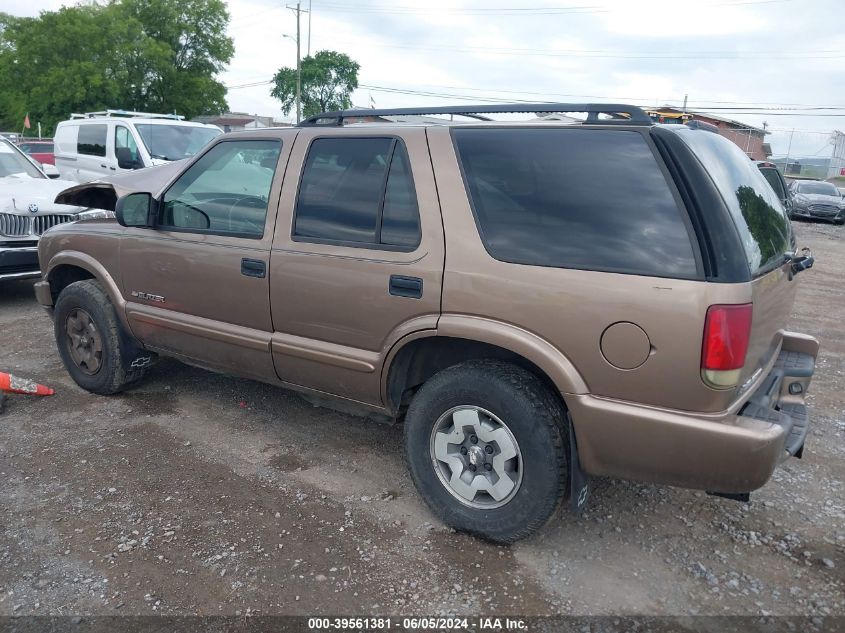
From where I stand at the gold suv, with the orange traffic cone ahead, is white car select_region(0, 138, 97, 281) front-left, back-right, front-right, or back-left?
front-right

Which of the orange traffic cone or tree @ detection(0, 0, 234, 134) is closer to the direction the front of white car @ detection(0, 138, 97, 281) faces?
the orange traffic cone

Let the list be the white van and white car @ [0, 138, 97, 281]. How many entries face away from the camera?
0

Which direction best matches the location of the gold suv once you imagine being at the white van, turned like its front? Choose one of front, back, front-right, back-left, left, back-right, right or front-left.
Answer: front-right

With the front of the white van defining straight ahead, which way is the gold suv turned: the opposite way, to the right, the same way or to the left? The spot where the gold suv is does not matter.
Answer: the opposite way

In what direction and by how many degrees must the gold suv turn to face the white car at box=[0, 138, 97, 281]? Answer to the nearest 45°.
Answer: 0° — it already faces it

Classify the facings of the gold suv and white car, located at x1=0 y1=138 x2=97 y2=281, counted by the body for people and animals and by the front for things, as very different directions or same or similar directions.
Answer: very different directions

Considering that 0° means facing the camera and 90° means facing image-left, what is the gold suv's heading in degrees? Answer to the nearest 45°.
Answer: approximately 135°

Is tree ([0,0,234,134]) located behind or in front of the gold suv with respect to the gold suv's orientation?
in front

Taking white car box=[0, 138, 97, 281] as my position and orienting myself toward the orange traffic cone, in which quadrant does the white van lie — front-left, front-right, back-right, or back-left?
back-left

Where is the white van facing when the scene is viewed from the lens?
facing the viewer and to the right of the viewer

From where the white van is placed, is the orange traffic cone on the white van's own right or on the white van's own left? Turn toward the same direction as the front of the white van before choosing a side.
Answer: on the white van's own right

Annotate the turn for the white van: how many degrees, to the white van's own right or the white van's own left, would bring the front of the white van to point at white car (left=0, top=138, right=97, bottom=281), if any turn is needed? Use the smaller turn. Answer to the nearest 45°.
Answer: approximately 45° to the white van's own right
